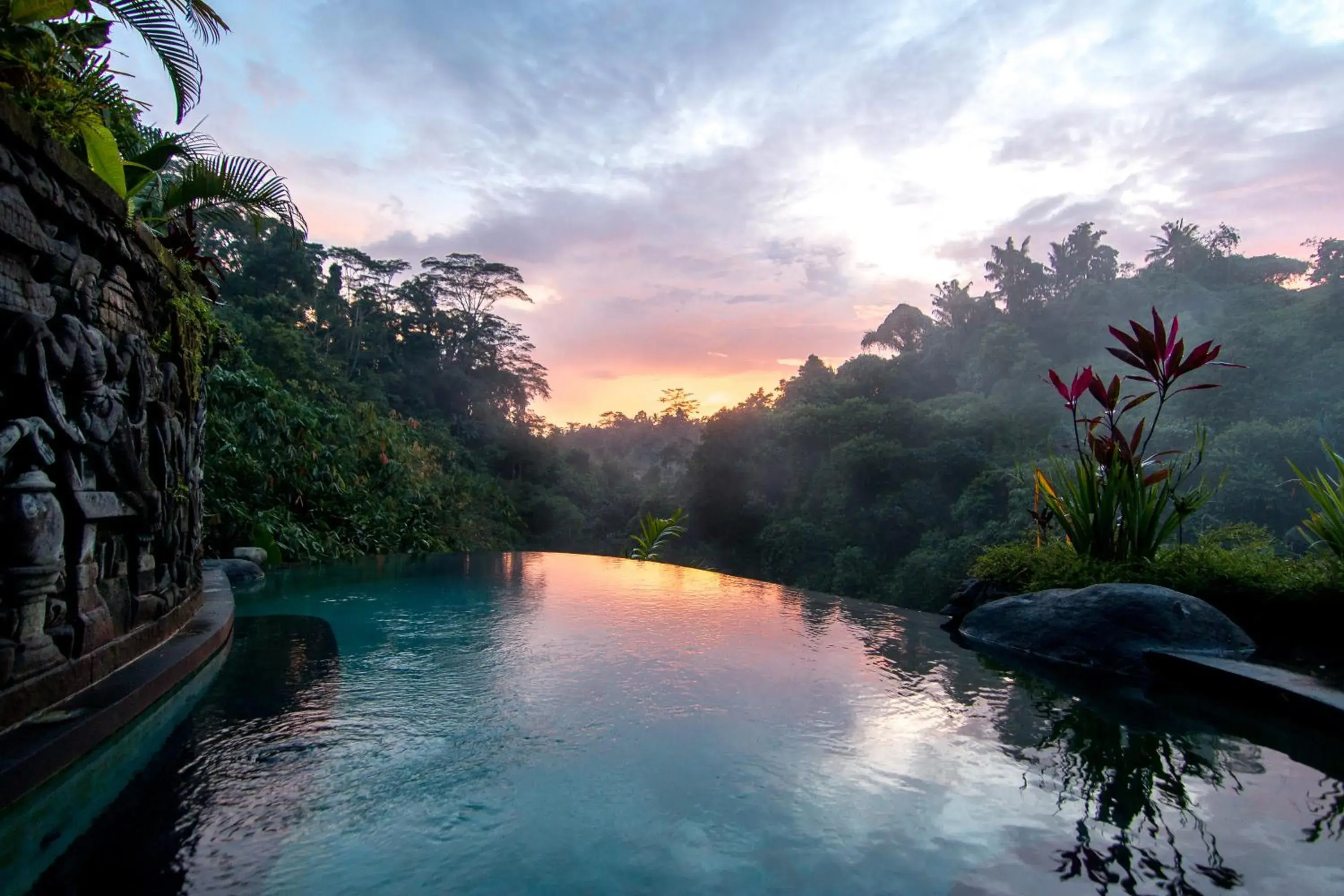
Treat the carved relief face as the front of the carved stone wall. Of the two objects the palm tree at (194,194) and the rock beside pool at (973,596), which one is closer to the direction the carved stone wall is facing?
the rock beside pool

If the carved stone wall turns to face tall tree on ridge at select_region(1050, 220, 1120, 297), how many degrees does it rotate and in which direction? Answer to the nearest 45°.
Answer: approximately 45° to its left

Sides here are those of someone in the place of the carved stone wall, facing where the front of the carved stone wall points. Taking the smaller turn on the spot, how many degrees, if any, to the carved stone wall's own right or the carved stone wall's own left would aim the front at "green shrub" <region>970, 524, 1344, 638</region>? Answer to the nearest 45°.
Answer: approximately 45° to the carved stone wall's own left

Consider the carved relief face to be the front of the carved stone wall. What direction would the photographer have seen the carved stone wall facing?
facing the viewer and to the right of the viewer

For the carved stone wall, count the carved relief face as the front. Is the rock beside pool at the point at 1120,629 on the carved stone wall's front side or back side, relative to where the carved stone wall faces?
on the front side

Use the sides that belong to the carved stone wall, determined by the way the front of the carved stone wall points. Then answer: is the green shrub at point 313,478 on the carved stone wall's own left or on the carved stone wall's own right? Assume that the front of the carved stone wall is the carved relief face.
on the carved stone wall's own left

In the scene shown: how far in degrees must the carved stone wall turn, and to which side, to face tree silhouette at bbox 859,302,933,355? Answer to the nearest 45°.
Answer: approximately 90° to its left

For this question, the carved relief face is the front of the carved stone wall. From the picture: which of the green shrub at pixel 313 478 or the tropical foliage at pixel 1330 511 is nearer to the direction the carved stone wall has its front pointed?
the tropical foliage

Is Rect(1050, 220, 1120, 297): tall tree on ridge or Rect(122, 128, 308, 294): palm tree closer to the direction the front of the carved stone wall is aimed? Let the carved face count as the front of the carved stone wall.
the tall tree on ridge

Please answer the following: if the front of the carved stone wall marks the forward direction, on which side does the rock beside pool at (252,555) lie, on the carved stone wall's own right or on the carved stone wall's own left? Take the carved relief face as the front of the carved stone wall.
on the carved stone wall's own left

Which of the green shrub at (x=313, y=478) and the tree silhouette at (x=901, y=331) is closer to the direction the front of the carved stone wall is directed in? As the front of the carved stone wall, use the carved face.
the tree silhouette

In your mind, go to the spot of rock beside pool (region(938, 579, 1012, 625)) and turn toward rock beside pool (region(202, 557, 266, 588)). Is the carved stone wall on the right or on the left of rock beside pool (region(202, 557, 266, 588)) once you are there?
left

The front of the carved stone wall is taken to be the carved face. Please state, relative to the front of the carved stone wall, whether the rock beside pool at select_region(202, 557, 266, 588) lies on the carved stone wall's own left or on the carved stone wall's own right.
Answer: on the carved stone wall's own left
